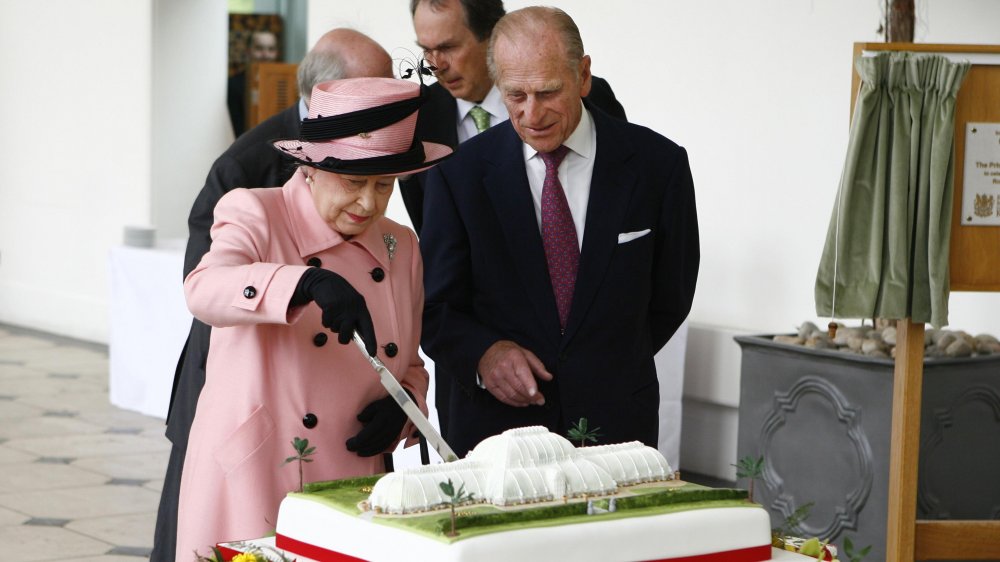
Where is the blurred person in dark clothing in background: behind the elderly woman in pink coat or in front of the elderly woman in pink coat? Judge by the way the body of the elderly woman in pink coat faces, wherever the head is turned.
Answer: behind

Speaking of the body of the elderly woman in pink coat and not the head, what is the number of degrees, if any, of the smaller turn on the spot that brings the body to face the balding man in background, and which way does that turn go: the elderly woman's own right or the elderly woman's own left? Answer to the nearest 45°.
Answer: approximately 135° to the elderly woman's own left

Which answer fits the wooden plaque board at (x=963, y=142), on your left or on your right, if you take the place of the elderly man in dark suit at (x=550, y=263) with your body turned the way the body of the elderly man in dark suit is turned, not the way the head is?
on your left
